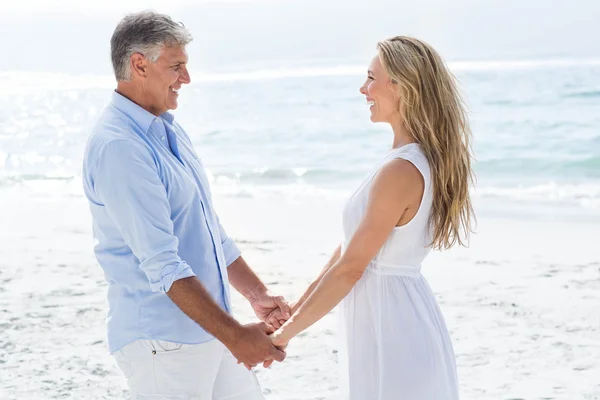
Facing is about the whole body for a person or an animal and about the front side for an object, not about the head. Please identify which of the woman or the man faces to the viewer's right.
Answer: the man

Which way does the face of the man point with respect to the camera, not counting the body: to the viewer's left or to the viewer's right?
to the viewer's right

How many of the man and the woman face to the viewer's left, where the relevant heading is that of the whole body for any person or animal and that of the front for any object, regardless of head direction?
1

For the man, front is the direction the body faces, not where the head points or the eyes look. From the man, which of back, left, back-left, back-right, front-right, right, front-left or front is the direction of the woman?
front

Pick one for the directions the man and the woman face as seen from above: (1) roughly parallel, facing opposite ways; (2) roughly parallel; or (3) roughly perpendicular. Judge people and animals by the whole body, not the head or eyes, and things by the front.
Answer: roughly parallel, facing opposite ways

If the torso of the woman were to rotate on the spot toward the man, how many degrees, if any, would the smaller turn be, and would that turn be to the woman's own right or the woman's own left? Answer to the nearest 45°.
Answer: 0° — they already face them

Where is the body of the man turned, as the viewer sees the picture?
to the viewer's right

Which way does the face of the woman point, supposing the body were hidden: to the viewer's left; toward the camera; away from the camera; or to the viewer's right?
to the viewer's left

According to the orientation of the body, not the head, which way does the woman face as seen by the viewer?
to the viewer's left
